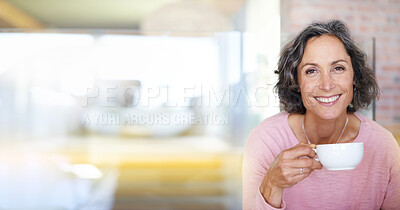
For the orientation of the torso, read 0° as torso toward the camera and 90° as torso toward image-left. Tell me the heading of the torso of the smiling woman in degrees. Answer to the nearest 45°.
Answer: approximately 0°
